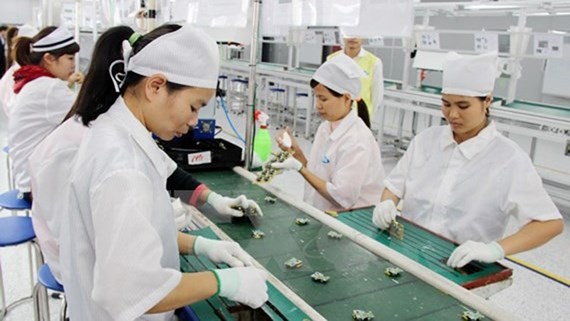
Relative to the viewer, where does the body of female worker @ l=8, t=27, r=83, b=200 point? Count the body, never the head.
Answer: to the viewer's right

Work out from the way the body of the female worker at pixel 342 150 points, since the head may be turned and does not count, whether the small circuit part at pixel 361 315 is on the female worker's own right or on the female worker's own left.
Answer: on the female worker's own left

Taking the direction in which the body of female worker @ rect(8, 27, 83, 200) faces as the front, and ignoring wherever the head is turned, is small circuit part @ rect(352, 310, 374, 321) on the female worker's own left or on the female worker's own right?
on the female worker's own right

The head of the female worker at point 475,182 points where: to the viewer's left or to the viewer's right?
to the viewer's left

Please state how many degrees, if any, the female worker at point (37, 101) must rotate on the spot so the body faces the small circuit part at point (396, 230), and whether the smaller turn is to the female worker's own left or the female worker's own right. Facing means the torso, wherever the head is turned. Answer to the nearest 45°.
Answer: approximately 45° to the female worker's own right

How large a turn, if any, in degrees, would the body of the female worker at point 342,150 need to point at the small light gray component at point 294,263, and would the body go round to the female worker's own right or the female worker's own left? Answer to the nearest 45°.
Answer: approximately 45° to the female worker's own left

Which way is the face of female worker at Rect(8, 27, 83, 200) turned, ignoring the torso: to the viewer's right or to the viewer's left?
to the viewer's right

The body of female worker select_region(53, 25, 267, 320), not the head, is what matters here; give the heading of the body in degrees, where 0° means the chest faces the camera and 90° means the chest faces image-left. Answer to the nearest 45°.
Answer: approximately 270°

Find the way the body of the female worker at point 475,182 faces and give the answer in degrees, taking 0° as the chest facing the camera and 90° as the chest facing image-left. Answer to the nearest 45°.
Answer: approximately 45°
